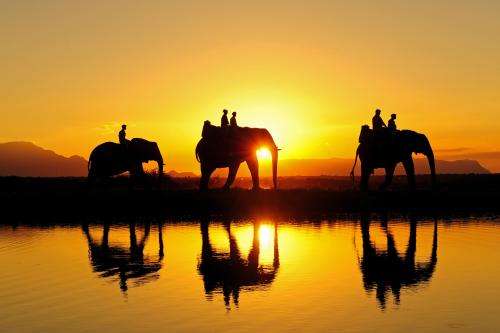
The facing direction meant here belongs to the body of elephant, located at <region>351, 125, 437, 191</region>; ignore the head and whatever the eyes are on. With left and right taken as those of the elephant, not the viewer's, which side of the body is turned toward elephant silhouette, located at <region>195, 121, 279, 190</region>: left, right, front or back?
back

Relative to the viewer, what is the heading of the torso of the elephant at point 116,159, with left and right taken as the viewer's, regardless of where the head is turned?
facing to the right of the viewer

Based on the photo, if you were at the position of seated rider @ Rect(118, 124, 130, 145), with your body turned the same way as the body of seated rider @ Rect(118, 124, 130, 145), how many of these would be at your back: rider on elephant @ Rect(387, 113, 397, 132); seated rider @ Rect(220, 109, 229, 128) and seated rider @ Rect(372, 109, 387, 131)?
0

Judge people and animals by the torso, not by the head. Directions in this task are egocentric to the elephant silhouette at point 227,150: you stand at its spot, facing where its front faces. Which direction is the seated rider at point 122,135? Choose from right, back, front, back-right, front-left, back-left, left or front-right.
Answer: back

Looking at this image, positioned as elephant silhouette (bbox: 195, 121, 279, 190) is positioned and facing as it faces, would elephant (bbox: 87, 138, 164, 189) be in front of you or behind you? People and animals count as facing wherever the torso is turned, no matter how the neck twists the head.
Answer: behind

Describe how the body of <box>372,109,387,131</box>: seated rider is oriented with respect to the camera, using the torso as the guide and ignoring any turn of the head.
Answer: to the viewer's right

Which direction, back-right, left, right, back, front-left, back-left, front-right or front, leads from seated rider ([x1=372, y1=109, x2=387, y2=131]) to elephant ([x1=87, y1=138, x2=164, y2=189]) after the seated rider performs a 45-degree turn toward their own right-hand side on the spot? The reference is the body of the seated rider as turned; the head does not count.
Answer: back-right

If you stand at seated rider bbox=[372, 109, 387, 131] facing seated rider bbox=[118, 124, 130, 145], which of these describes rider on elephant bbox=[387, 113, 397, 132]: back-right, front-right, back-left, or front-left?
back-right

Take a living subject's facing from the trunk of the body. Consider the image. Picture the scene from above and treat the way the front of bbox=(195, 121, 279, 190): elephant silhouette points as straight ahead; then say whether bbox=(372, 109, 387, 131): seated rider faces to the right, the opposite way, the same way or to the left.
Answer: the same way

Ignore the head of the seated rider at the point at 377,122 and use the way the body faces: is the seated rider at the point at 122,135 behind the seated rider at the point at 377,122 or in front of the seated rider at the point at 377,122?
behind

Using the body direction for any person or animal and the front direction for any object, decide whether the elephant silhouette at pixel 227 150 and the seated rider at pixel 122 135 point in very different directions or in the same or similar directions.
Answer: same or similar directions

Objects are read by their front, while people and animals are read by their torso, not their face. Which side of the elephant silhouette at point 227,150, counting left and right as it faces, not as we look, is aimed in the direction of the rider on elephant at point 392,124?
front

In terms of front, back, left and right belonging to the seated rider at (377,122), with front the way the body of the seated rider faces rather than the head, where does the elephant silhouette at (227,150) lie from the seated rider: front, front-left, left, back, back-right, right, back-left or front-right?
back

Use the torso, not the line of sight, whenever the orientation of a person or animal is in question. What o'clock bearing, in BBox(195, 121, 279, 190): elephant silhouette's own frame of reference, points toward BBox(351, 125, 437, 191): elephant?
The elephant is roughly at 12 o'clock from the elephant silhouette.

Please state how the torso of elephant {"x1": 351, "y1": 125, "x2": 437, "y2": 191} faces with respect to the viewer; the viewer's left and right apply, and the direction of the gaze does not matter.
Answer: facing to the right of the viewer

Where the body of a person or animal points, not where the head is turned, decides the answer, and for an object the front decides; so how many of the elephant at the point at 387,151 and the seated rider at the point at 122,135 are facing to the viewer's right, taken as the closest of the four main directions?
2

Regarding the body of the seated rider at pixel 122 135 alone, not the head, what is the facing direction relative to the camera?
to the viewer's right

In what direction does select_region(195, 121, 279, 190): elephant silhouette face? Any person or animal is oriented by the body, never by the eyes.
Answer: to the viewer's right
